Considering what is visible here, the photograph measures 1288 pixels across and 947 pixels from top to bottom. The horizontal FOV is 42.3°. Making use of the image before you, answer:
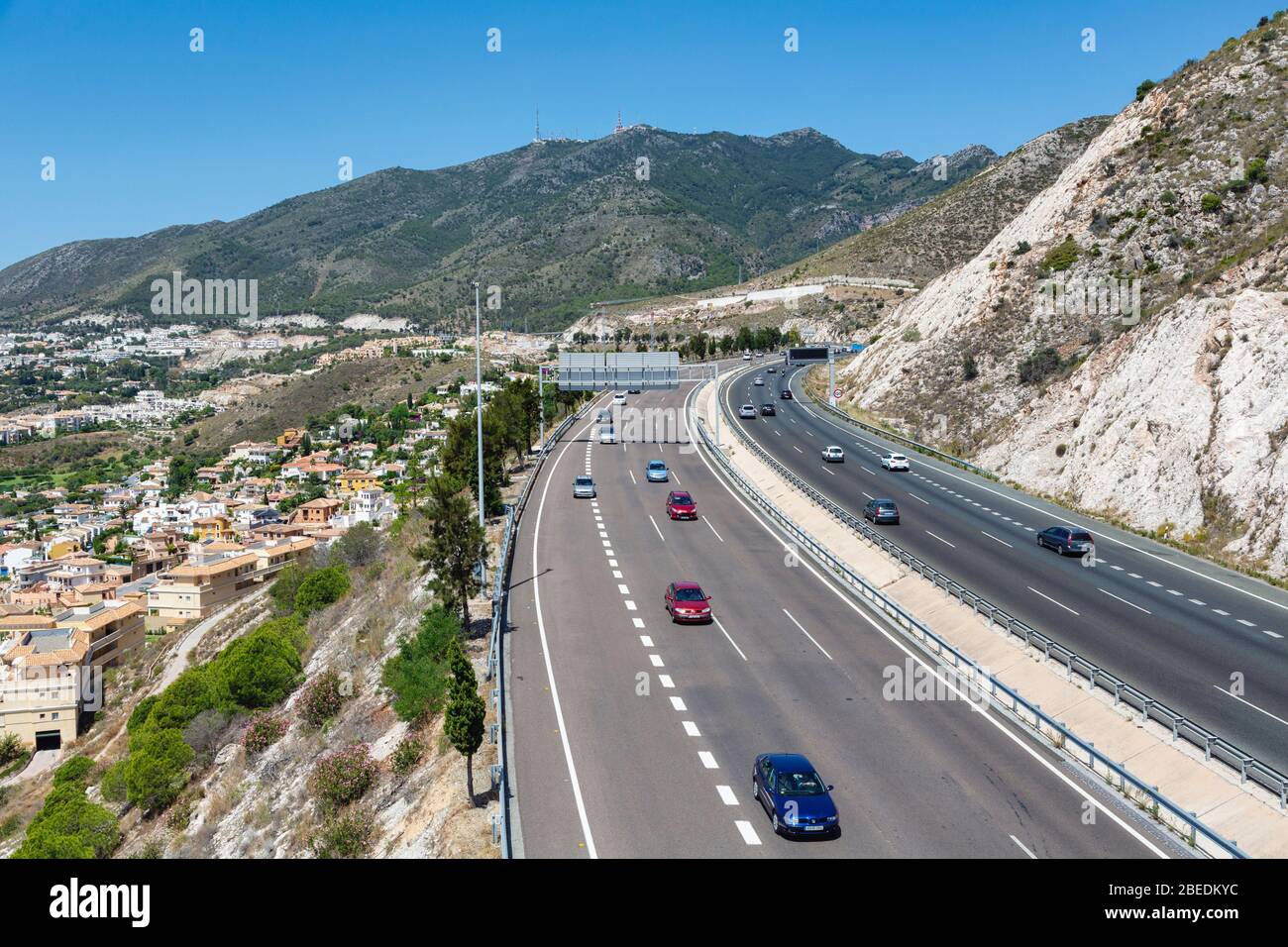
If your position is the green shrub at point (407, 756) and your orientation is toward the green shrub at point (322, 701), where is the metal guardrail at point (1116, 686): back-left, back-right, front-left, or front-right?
back-right

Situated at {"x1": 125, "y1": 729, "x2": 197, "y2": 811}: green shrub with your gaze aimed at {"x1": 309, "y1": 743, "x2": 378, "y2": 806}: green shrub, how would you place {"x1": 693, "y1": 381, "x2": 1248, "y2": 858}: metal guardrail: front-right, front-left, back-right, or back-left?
front-left

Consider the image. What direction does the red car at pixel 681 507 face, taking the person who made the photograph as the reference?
facing the viewer

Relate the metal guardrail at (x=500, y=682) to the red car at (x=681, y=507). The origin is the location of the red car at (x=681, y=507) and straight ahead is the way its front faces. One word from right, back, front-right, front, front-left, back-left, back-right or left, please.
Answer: front

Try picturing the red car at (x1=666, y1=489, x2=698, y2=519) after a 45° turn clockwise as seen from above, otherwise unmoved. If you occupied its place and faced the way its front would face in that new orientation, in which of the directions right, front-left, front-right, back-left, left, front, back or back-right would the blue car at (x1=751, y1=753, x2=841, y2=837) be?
front-left

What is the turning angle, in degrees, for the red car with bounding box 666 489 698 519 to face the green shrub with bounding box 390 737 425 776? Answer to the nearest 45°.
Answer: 0° — it already faces it

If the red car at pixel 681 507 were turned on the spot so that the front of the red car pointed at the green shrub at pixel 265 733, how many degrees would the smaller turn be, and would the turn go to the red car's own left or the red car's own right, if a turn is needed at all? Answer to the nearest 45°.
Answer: approximately 45° to the red car's own right

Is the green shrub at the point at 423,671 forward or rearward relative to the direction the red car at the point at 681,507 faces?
forward

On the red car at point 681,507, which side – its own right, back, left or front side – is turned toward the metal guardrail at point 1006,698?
front

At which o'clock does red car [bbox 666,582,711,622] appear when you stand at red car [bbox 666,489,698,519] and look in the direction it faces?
red car [bbox 666,582,711,622] is roughly at 12 o'clock from red car [bbox 666,489,698,519].

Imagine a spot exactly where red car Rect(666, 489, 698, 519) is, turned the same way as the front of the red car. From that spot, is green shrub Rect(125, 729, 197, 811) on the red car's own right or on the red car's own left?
on the red car's own right

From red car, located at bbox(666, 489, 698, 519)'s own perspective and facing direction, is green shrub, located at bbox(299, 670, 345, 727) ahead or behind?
ahead
